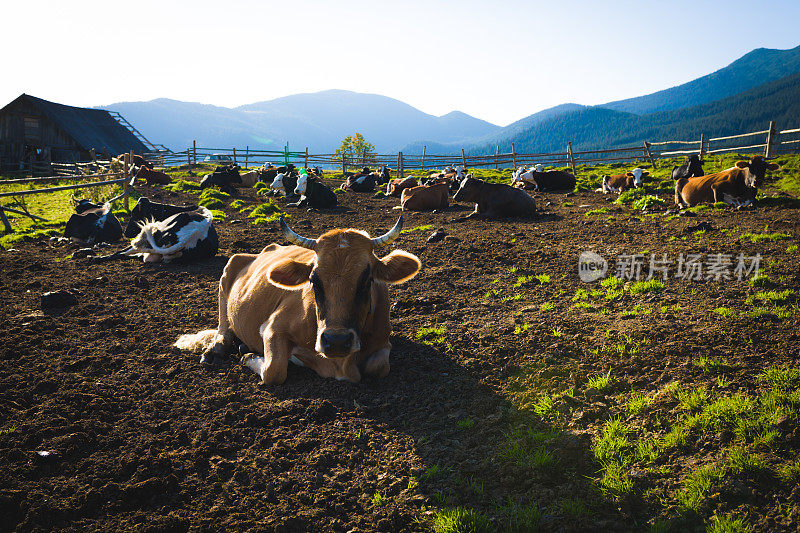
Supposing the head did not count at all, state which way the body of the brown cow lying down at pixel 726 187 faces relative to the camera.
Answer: to the viewer's right

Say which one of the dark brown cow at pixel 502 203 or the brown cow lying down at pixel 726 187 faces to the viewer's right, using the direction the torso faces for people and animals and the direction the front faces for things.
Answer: the brown cow lying down

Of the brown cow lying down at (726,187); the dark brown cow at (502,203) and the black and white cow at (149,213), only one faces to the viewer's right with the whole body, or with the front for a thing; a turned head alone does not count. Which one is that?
the brown cow lying down

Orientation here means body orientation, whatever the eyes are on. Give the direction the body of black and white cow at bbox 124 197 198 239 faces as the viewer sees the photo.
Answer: to the viewer's left

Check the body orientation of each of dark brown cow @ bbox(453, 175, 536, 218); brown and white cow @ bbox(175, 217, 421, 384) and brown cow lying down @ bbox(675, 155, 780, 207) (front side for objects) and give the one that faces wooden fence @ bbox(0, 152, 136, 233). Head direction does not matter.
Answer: the dark brown cow

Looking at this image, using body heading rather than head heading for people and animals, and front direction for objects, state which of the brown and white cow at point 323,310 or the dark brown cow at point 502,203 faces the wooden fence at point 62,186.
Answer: the dark brown cow

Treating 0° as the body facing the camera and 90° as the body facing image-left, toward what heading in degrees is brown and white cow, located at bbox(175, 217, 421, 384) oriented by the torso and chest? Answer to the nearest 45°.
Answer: approximately 315°

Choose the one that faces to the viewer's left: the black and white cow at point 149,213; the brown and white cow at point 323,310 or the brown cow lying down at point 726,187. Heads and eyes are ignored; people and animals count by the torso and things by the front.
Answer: the black and white cow

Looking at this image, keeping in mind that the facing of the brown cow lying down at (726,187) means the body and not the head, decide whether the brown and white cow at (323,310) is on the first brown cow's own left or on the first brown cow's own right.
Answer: on the first brown cow's own right

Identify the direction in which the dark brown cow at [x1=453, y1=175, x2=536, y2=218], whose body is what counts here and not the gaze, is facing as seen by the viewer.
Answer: to the viewer's left

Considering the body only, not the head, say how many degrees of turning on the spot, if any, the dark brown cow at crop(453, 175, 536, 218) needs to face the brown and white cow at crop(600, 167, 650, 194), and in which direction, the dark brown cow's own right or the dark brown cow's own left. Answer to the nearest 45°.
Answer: approximately 135° to the dark brown cow's own right
